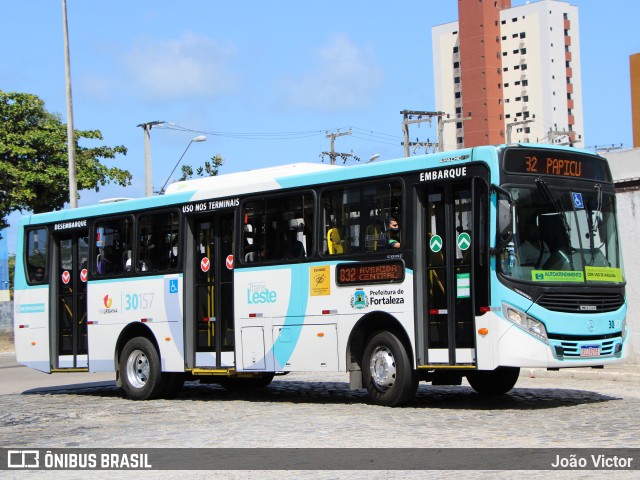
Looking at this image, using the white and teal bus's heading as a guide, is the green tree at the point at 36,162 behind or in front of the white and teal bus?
behind

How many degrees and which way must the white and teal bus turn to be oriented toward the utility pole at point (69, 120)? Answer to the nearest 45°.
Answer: approximately 180°

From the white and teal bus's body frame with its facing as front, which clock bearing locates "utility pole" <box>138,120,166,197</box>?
The utility pole is roughly at 7 o'clock from the white and teal bus.

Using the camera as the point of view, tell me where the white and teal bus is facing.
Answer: facing the viewer and to the right of the viewer
